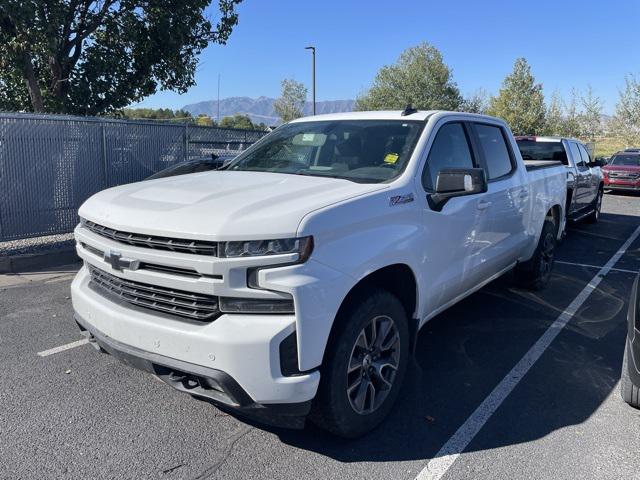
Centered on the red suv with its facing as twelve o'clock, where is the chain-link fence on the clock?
The chain-link fence is roughly at 1 o'clock from the red suv.

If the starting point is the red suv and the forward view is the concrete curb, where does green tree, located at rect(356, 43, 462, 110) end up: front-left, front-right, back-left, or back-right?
back-right

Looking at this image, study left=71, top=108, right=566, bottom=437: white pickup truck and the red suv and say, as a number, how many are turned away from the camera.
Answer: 0

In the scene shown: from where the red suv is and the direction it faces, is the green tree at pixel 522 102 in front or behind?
behind

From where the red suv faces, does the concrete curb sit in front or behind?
in front

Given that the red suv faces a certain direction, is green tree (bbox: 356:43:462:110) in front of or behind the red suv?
behind

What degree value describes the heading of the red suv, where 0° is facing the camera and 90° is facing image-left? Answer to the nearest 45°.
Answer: approximately 0°

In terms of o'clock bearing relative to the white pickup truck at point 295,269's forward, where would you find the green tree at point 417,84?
The green tree is roughly at 5 o'clock from the white pickup truck.

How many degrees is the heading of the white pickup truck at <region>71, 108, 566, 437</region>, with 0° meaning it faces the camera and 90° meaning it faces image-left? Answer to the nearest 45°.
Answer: approximately 45°

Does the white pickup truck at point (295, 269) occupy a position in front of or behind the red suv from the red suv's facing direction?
in front

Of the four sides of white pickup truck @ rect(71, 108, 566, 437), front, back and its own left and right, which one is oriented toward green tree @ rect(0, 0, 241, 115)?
right
